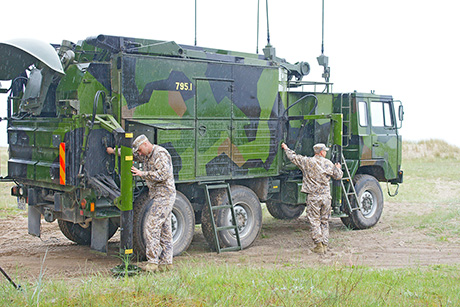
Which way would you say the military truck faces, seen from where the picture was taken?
facing away from the viewer and to the right of the viewer

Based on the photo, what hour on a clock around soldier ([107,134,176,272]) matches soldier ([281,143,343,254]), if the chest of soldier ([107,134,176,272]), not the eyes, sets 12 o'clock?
soldier ([281,143,343,254]) is roughly at 5 o'clock from soldier ([107,134,176,272]).

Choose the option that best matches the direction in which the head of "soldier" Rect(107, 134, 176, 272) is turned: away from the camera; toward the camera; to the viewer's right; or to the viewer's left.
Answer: to the viewer's left

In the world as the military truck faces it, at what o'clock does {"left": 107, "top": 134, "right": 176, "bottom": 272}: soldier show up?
The soldier is roughly at 4 o'clock from the military truck.

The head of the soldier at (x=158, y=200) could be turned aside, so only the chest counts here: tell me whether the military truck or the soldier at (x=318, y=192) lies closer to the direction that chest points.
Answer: the military truck

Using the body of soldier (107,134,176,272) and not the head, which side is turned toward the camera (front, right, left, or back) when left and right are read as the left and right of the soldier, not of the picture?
left
